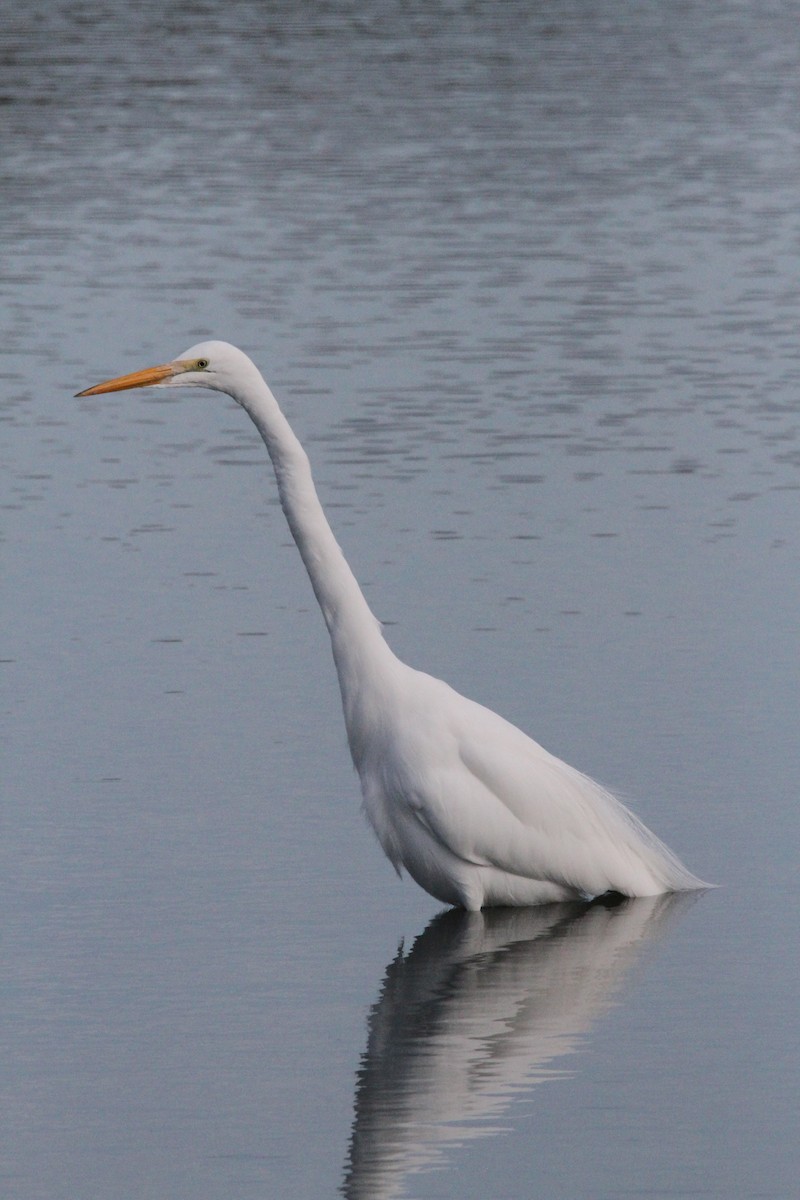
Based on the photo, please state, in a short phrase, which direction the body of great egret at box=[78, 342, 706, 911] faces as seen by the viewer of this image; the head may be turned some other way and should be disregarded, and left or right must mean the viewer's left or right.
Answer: facing to the left of the viewer
